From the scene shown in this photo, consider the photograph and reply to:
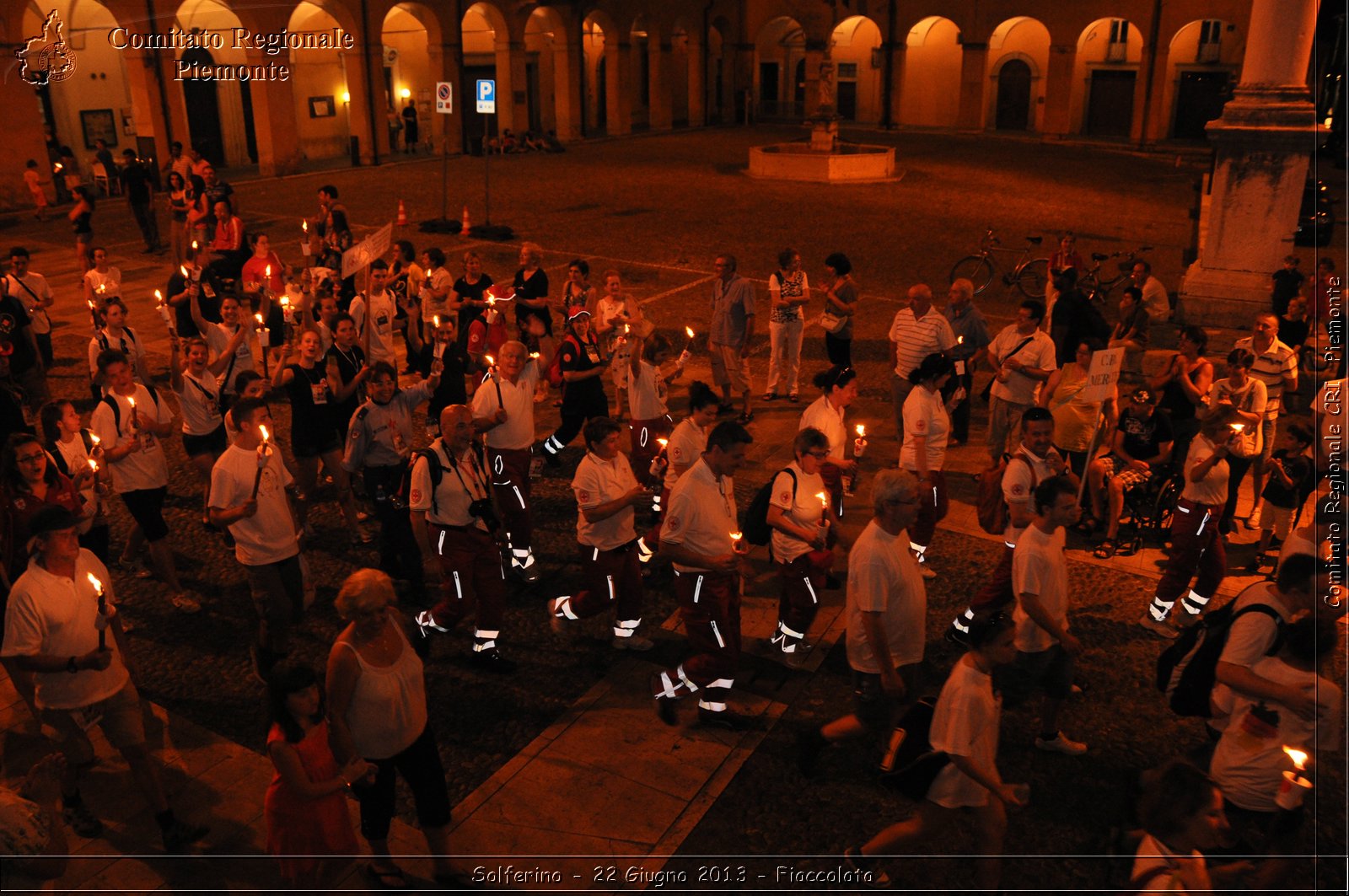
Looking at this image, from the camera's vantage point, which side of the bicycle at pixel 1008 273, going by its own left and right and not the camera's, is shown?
left

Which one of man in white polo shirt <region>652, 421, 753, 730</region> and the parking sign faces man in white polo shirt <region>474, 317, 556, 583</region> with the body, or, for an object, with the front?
the parking sign

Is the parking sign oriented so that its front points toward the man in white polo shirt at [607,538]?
yes

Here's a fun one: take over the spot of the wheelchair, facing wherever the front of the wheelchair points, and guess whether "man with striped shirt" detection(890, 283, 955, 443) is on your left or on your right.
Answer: on your right

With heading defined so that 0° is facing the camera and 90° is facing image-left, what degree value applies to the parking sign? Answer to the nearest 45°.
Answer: approximately 0°

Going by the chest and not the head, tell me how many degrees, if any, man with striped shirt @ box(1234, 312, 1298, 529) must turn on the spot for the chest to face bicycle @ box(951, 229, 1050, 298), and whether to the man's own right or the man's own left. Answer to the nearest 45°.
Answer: approximately 90° to the man's own right

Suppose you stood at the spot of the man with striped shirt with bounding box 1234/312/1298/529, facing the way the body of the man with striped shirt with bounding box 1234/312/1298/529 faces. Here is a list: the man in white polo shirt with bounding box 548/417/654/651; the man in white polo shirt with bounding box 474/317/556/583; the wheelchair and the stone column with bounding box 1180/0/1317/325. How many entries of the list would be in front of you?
3
